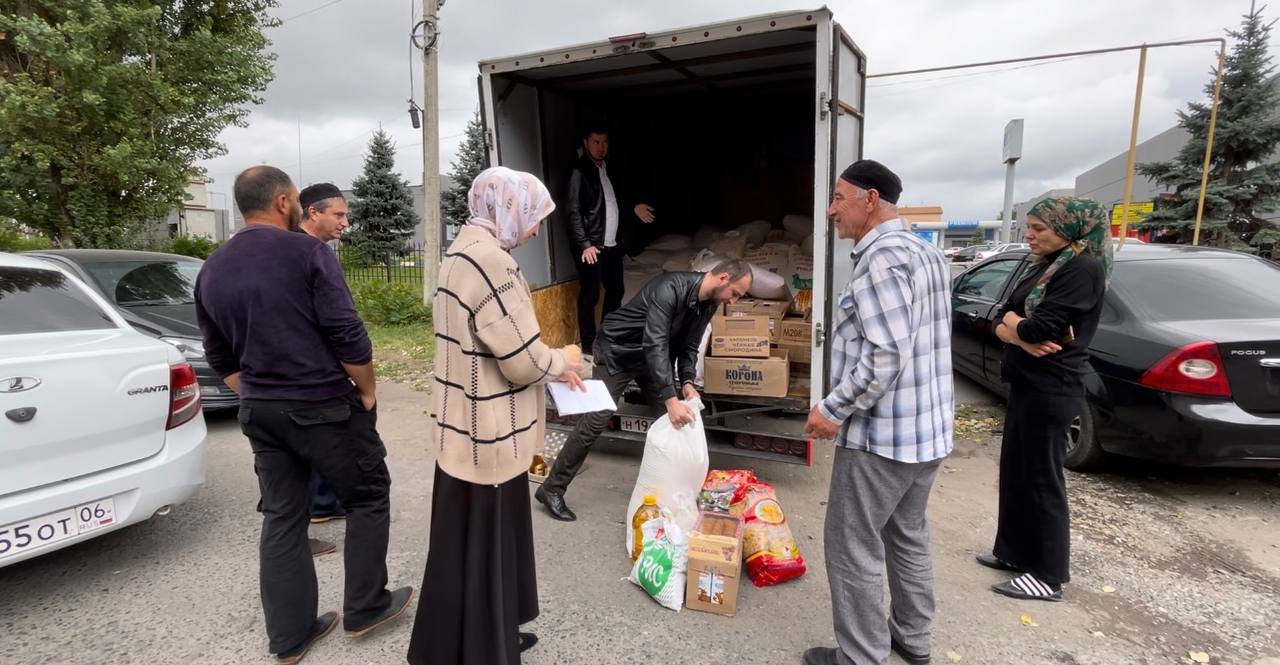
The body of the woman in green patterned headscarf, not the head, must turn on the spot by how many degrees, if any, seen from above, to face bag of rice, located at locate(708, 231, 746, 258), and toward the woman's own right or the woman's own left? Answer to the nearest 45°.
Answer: approximately 45° to the woman's own right

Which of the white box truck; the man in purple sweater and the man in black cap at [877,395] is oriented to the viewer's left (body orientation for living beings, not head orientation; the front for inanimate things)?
the man in black cap

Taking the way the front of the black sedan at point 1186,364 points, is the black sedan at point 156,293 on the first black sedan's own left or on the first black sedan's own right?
on the first black sedan's own left

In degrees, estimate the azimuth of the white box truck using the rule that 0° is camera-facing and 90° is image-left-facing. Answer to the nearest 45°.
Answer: approximately 225°

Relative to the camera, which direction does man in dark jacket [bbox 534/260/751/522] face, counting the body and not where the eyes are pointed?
to the viewer's right

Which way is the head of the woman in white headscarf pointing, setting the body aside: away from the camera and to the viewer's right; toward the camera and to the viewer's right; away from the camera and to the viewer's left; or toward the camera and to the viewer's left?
away from the camera and to the viewer's right

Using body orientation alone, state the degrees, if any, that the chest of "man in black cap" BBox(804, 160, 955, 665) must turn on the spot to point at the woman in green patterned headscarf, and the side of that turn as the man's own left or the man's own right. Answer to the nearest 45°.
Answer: approximately 135° to the man's own right

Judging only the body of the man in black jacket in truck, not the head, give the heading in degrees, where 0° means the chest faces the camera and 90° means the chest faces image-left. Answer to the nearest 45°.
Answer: approximately 315°

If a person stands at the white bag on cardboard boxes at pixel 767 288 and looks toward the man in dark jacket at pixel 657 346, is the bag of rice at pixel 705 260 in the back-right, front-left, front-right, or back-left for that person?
back-right

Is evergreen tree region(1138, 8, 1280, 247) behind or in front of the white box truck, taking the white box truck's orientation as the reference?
in front

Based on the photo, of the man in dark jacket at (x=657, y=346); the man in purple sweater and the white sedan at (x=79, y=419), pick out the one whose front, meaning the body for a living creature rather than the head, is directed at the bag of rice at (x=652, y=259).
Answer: the man in purple sweater

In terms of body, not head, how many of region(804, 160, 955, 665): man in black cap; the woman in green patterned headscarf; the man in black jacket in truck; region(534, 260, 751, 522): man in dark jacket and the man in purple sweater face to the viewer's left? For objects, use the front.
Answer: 2

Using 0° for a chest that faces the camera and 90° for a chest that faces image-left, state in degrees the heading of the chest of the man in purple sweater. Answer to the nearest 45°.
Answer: approximately 225°

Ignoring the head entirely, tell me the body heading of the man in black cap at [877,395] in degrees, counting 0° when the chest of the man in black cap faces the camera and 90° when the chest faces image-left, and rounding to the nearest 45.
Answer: approximately 90°
